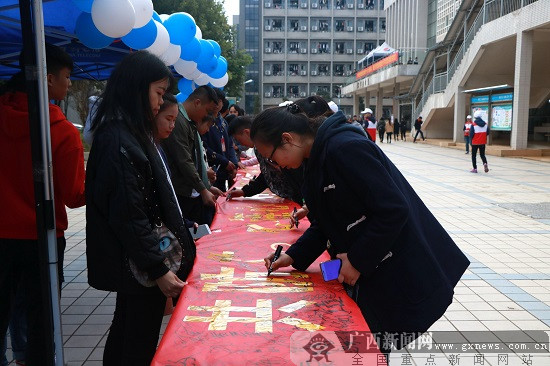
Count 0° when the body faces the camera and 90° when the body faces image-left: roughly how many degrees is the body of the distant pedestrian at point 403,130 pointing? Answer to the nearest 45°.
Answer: approximately 180°

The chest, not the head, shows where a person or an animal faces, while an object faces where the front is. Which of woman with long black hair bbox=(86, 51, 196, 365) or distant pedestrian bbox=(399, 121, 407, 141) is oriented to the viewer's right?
the woman with long black hair

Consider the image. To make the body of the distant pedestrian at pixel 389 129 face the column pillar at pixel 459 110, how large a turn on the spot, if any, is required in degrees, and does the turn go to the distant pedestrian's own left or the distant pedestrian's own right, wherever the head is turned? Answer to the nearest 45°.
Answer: approximately 135° to the distant pedestrian's own right

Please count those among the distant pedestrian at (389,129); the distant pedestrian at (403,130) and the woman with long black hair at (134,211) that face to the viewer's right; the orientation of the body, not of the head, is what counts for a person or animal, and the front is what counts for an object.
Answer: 1

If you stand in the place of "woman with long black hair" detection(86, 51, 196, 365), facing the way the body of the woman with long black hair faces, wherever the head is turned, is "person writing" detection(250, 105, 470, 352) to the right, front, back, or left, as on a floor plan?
front

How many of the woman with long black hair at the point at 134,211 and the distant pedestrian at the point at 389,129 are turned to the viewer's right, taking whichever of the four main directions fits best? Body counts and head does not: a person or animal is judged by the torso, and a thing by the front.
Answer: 1

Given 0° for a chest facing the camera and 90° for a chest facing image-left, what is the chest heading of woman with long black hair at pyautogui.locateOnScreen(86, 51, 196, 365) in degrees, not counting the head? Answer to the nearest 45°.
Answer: approximately 270°

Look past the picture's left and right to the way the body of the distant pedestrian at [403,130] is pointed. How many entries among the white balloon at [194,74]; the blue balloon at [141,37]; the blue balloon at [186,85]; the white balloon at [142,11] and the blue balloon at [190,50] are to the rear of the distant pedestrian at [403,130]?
5

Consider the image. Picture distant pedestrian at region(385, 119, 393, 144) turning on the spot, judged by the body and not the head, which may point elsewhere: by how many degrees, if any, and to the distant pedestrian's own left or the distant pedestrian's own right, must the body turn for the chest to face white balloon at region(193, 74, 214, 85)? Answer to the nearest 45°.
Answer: approximately 180°

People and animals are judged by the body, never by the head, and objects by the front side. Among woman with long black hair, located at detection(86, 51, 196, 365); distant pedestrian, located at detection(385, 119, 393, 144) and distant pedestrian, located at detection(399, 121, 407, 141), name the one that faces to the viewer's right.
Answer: the woman with long black hair

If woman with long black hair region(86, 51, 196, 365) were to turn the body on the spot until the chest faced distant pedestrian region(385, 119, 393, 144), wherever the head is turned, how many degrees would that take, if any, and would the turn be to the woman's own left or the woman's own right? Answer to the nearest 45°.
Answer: approximately 45° to the woman's own left
